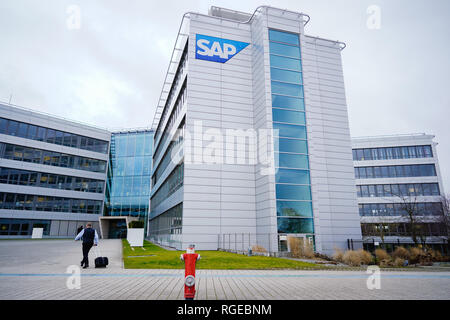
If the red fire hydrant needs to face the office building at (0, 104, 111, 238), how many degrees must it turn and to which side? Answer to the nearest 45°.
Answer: approximately 135° to its right

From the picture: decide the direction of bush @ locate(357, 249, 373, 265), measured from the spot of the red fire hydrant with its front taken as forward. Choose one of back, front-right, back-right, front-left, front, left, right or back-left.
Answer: back-left

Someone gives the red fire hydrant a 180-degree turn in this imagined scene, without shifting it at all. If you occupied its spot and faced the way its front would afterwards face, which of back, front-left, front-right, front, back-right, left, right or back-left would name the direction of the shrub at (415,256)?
front-right

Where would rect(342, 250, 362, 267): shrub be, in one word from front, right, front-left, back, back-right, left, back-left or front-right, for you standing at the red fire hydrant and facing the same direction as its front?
back-left

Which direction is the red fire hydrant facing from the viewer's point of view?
toward the camera

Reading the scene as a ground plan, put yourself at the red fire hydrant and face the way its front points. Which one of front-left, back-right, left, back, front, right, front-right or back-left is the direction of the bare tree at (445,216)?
back-left

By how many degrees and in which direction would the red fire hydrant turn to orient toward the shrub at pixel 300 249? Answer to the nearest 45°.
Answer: approximately 135° to its left

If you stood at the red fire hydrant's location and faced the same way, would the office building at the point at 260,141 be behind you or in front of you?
behind

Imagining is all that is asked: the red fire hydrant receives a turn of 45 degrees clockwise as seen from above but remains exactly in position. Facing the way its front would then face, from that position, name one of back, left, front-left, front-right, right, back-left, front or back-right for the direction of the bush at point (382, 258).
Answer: back
